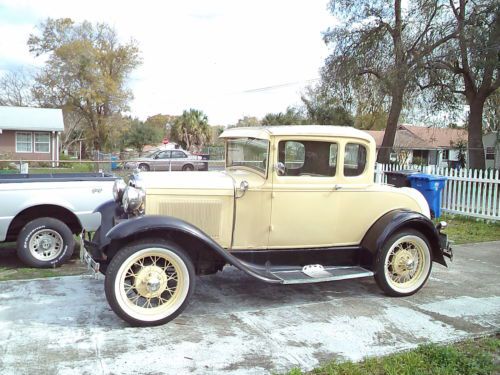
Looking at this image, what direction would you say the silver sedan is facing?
to the viewer's left

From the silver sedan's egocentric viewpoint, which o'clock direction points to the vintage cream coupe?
The vintage cream coupe is roughly at 9 o'clock from the silver sedan.

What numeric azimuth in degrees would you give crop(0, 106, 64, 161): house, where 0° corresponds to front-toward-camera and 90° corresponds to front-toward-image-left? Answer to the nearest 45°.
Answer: approximately 0°

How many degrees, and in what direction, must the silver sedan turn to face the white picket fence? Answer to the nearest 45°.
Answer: approximately 90° to its left

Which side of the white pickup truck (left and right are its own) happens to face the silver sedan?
right

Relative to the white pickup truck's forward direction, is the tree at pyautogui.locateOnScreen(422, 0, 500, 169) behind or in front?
behind

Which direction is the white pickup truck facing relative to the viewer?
to the viewer's left

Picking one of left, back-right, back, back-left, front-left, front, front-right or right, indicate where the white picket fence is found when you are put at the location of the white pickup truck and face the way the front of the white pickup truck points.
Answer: back

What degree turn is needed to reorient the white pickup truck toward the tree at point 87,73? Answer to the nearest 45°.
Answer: approximately 90° to its right

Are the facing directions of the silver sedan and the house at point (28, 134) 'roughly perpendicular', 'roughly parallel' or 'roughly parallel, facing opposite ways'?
roughly perpendicular
